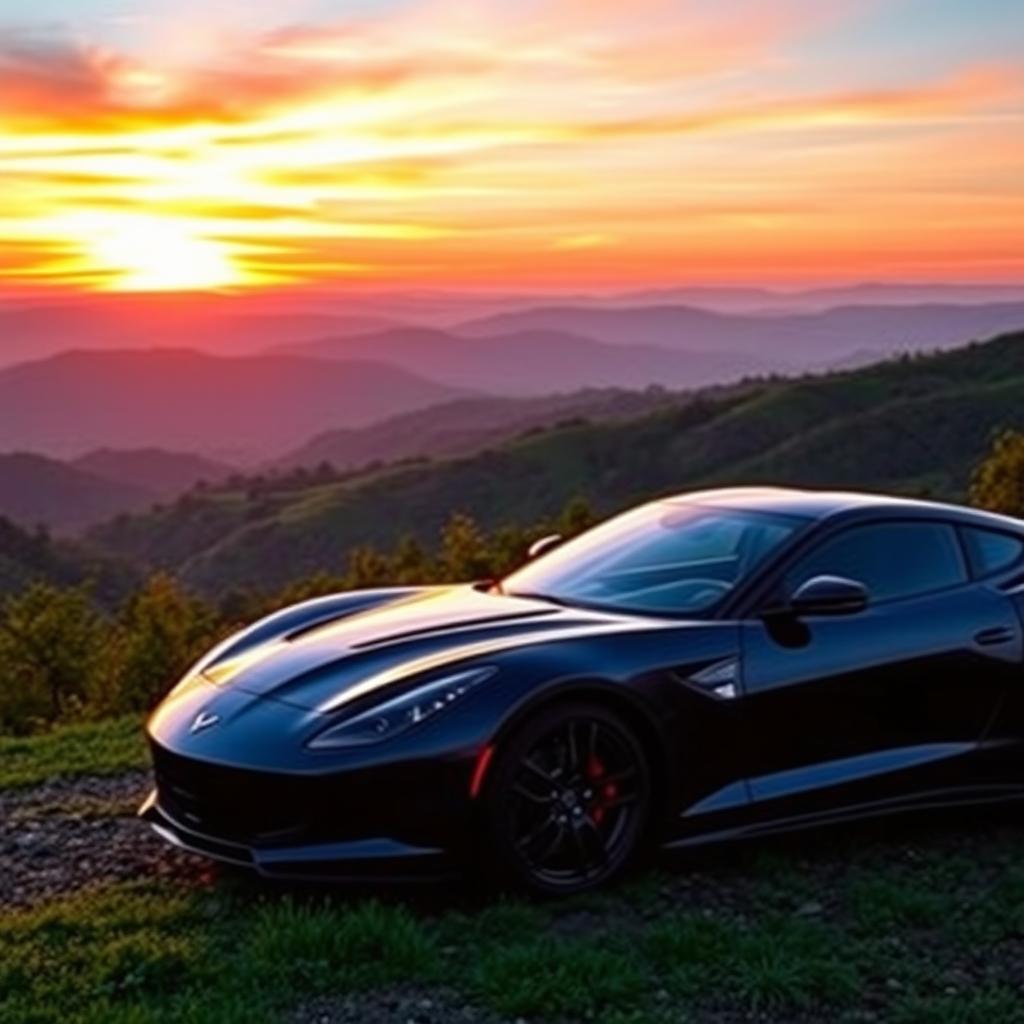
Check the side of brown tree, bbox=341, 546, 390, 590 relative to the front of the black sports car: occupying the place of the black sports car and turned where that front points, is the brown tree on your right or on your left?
on your right

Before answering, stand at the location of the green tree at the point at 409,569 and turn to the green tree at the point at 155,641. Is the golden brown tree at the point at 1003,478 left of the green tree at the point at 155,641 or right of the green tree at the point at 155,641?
left

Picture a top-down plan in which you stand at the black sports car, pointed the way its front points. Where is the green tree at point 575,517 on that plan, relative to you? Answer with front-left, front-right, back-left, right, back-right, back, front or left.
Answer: back-right

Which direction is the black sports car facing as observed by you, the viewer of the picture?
facing the viewer and to the left of the viewer

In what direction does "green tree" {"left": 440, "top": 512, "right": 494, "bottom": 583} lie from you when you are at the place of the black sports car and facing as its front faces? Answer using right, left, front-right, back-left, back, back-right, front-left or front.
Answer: back-right

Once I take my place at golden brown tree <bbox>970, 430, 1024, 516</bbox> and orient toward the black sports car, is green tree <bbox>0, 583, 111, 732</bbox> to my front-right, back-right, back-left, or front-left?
front-right

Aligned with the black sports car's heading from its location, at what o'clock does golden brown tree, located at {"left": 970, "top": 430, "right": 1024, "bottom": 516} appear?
The golden brown tree is roughly at 5 o'clock from the black sports car.

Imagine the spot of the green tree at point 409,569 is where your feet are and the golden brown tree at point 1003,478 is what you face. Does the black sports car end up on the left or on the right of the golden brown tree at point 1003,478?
right

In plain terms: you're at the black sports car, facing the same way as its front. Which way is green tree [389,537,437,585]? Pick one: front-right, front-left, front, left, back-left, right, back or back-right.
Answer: back-right
